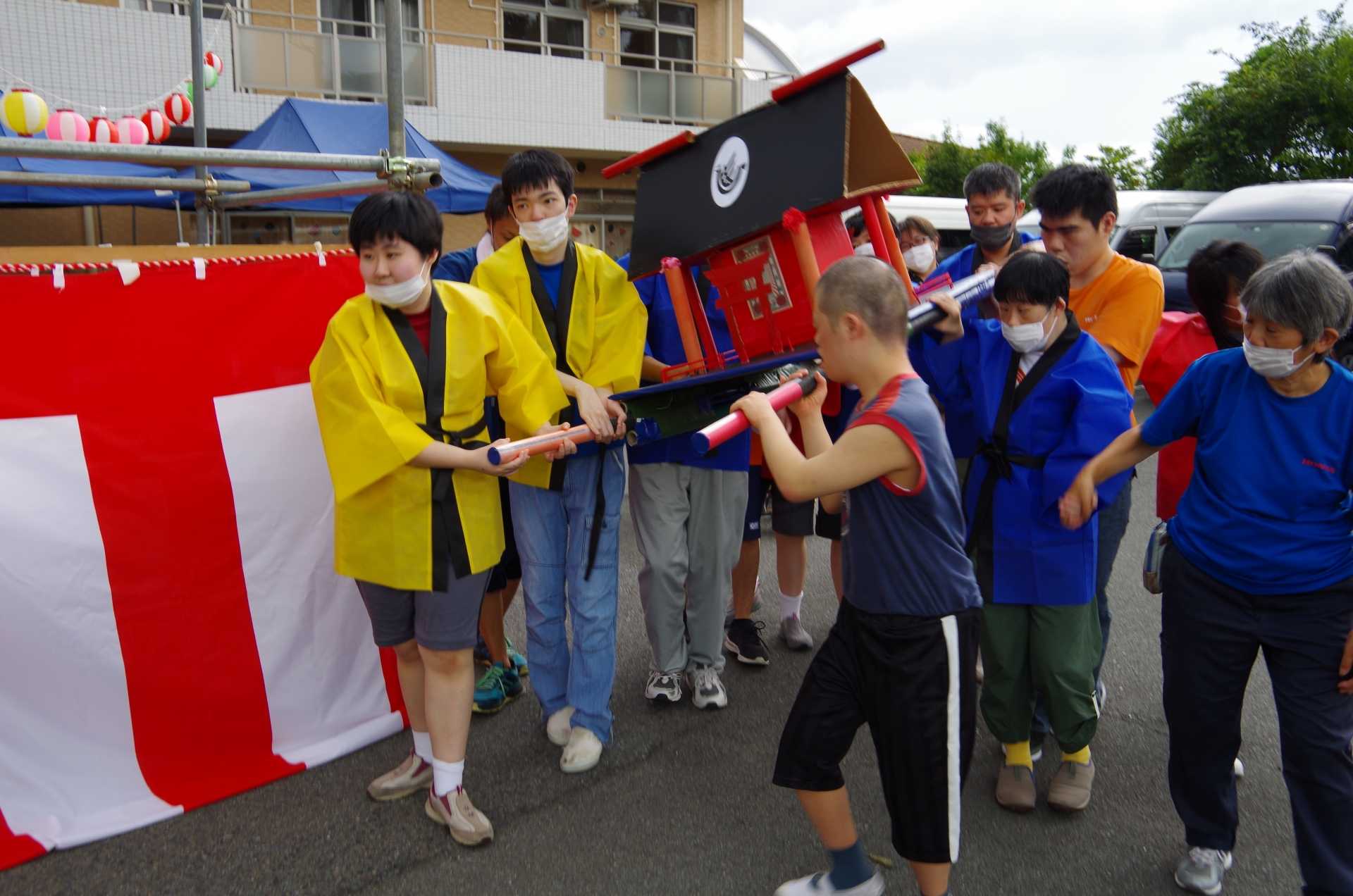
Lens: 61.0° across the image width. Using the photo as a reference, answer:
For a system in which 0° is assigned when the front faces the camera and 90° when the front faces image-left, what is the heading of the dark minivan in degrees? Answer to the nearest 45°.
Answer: approximately 45°

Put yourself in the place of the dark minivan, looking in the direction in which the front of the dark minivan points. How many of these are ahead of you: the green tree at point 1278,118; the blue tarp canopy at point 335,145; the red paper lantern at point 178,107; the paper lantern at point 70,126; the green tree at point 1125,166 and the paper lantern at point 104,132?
4

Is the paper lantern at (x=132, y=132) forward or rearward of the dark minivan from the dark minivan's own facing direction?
forward

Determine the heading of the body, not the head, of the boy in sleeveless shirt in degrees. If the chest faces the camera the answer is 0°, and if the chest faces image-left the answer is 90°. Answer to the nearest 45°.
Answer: approximately 90°

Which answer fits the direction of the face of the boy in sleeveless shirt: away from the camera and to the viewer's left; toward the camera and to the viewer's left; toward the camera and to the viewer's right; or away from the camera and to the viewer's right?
away from the camera and to the viewer's left

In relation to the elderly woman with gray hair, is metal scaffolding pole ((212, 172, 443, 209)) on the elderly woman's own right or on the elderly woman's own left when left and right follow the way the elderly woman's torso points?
on the elderly woman's own right

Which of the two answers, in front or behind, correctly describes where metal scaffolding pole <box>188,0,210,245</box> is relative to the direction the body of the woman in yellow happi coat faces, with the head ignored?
behind
